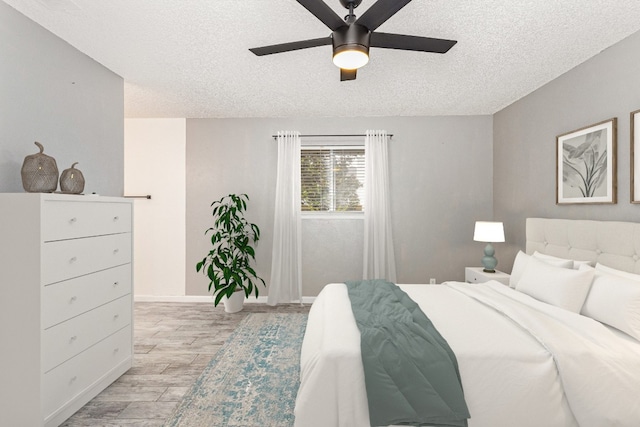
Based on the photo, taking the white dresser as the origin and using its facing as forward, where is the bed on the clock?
The bed is roughly at 12 o'clock from the white dresser.

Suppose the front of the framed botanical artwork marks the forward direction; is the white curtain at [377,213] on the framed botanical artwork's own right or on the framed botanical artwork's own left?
on the framed botanical artwork's own right

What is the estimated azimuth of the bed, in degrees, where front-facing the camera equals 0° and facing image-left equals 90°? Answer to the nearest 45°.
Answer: approximately 45°

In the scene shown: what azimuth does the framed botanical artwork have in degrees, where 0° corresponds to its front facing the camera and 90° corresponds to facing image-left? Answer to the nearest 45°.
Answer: approximately 45°

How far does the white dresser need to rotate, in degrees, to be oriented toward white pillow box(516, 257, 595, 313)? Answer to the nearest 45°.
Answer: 0° — it already faces it

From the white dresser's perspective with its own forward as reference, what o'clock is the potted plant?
The potted plant is roughly at 9 o'clock from the white dresser.

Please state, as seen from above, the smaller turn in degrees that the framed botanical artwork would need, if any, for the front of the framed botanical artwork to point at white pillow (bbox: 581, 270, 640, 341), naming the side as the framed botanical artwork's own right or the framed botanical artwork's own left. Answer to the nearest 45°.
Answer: approximately 45° to the framed botanical artwork's own left

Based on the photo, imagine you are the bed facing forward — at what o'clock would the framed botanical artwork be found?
The framed botanical artwork is roughly at 5 o'clock from the bed.

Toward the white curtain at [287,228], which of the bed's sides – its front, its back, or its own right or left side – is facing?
right

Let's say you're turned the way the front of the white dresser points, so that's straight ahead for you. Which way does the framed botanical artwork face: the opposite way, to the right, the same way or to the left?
the opposite way
